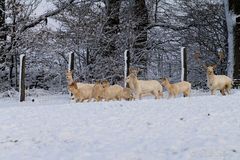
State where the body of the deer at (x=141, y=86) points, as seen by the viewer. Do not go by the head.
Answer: to the viewer's left

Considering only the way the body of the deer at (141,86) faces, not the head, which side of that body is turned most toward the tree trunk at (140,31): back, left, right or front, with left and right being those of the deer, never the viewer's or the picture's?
right

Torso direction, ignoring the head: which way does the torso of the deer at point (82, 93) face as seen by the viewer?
to the viewer's left

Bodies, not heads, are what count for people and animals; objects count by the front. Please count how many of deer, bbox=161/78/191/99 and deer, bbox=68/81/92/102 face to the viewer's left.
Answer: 2

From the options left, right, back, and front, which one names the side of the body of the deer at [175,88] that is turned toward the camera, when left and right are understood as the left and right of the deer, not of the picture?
left

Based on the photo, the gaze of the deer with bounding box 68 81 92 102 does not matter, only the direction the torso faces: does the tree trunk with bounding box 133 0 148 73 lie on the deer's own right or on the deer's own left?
on the deer's own right

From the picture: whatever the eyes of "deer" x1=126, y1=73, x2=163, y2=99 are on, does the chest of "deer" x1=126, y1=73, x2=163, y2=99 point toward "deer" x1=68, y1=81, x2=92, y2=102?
yes

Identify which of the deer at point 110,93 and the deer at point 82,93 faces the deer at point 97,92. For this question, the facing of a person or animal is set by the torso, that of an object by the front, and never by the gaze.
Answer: the deer at point 110,93

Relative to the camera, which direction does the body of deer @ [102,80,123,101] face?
to the viewer's left
